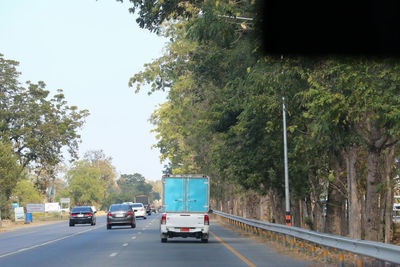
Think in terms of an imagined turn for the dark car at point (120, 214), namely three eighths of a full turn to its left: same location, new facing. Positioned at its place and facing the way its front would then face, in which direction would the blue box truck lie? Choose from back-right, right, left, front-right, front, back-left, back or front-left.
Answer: front-left

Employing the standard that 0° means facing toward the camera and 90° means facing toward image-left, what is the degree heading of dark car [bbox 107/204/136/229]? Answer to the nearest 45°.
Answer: approximately 180°

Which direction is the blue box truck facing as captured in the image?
away from the camera

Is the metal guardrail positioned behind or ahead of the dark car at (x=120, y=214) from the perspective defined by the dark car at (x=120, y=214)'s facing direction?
behind
